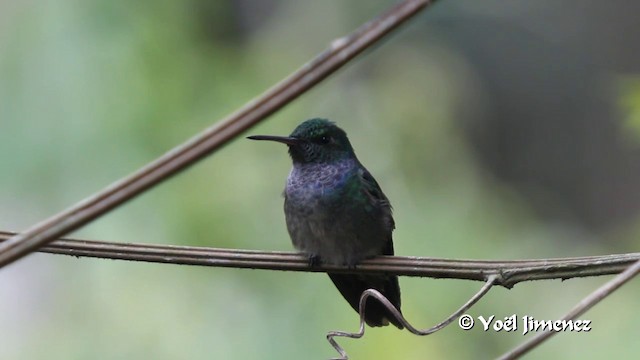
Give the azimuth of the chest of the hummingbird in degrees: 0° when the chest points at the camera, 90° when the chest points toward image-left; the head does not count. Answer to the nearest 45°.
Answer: approximately 45°
